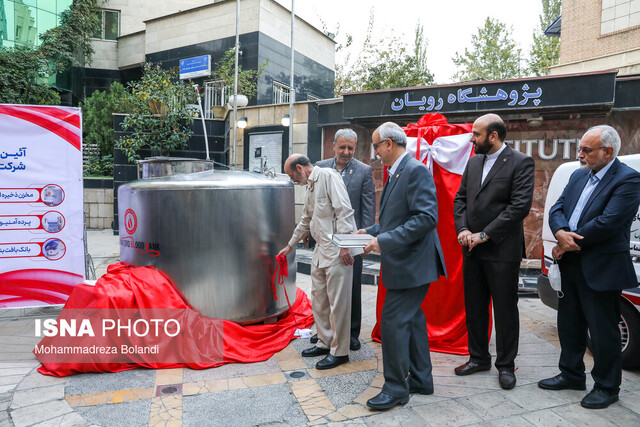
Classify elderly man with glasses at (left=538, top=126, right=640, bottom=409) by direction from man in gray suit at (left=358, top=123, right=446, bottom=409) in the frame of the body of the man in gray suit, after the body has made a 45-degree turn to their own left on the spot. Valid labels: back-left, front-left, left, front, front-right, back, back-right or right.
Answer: back-left

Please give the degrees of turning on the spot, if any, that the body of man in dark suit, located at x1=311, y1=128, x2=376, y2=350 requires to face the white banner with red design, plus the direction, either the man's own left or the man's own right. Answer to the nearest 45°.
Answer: approximately 90° to the man's own right

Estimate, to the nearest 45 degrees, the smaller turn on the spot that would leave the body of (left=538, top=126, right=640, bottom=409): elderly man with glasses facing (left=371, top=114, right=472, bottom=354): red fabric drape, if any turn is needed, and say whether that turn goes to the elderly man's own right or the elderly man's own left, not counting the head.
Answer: approximately 90° to the elderly man's own right

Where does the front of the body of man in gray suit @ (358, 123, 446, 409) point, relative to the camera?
to the viewer's left

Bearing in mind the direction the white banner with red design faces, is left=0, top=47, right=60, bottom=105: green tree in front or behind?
behind

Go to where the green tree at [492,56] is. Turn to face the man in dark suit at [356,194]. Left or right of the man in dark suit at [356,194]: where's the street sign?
right

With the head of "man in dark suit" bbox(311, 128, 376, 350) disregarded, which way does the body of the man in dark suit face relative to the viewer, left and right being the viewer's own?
facing the viewer

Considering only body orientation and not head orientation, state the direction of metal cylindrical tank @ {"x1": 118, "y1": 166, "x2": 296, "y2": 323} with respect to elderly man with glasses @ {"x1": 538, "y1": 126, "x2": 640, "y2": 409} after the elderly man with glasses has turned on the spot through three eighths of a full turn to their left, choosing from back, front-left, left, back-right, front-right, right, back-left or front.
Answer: back

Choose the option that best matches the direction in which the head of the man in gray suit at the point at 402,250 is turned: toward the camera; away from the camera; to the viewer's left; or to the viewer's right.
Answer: to the viewer's left

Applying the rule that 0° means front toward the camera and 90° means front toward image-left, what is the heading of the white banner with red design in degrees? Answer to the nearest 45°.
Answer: approximately 0°

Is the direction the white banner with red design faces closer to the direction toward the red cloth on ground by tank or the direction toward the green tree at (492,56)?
the red cloth on ground by tank

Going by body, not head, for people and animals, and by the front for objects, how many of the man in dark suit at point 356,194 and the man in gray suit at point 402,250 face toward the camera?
1

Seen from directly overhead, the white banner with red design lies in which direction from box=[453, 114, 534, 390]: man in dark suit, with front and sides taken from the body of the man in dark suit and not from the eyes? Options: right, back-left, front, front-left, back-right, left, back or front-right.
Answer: front-right

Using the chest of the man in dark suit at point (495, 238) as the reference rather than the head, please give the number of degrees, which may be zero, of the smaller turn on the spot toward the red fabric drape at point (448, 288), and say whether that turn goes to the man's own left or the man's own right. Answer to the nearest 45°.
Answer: approximately 90° to the man's own right

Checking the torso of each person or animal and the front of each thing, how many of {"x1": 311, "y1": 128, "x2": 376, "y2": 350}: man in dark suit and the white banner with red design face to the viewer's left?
0

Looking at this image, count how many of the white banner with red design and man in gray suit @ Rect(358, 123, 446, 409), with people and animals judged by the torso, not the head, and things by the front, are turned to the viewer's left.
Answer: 1
